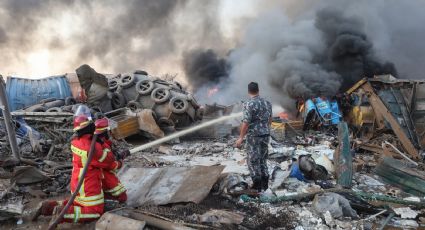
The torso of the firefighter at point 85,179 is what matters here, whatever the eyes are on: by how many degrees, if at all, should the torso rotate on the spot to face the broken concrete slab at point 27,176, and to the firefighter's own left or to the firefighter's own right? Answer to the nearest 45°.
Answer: approximately 90° to the firefighter's own left

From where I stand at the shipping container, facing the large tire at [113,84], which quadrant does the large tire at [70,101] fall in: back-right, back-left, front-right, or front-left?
front-right

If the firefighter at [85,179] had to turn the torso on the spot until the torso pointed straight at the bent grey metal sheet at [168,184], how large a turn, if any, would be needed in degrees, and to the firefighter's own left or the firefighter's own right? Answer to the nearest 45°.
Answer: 0° — they already face it

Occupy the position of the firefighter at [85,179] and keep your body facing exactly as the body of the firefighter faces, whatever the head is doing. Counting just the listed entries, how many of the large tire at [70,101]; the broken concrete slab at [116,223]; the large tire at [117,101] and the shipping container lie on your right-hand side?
1

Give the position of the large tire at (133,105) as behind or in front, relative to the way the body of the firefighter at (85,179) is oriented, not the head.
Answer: in front

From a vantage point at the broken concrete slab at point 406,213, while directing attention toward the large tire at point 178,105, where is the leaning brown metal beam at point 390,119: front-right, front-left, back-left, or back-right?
front-right

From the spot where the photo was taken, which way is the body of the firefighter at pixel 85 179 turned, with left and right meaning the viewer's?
facing away from the viewer and to the right of the viewer

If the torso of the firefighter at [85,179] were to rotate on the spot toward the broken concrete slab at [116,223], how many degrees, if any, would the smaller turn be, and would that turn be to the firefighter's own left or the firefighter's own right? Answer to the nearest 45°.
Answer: approximately 90° to the firefighter's own right

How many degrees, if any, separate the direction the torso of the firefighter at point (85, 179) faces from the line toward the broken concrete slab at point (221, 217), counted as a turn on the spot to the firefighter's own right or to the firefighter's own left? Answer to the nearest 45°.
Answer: approximately 45° to the firefighter's own right

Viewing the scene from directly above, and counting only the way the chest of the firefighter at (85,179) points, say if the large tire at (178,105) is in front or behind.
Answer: in front

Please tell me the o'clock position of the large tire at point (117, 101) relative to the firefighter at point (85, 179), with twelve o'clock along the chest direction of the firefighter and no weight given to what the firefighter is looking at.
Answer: The large tire is roughly at 11 o'clock from the firefighter.

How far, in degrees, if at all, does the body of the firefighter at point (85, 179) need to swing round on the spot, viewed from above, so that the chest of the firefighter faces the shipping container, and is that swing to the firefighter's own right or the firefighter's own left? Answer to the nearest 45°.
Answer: approximately 45° to the firefighter's own left

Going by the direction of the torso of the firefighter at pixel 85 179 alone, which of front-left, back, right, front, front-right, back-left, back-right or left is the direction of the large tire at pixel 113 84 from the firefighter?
front-left

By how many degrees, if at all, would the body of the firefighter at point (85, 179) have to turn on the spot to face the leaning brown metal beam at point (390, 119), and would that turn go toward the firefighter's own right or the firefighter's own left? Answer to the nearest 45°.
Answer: approximately 45° to the firefighter's own right

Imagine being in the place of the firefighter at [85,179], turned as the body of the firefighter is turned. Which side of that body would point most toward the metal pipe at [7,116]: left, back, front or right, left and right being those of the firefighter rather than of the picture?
left

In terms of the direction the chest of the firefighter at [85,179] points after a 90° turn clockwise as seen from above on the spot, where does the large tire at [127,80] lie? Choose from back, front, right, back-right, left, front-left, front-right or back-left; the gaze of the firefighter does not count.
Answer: back-left

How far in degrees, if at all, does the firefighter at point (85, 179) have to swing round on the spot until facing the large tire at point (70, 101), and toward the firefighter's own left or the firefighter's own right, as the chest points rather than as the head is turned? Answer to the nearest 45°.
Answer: approximately 45° to the firefighter's own left

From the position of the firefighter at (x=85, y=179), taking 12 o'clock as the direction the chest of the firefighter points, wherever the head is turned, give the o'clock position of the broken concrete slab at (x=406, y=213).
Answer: The broken concrete slab is roughly at 2 o'clock from the firefighter.
